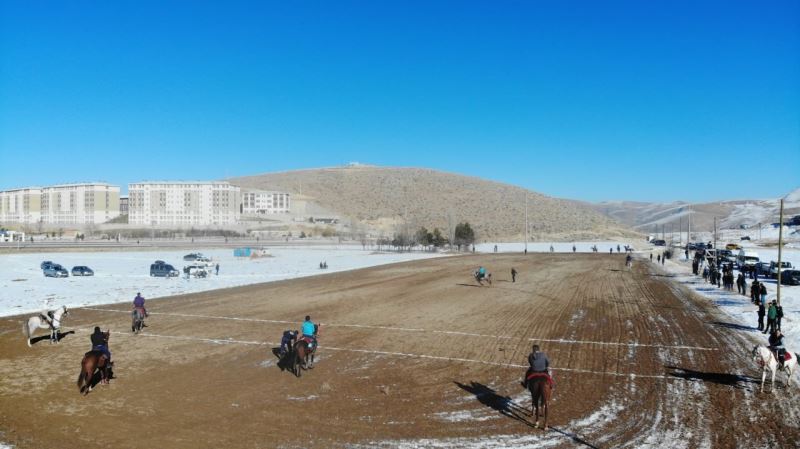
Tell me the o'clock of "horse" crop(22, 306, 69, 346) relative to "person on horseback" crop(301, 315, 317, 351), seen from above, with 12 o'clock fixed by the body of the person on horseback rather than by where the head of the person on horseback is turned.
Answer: The horse is roughly at 10 o'clock from the person on horseback.

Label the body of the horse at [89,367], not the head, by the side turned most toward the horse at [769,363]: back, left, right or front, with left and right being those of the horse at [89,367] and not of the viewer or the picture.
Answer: right

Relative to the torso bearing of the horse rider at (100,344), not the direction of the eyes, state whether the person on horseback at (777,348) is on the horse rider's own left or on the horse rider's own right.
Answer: on the horse rider's own right

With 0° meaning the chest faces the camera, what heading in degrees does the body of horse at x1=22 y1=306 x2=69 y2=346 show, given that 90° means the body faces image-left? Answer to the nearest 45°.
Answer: approximately 270°

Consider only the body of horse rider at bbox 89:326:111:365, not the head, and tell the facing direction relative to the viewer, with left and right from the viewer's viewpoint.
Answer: facing away from the viewer and to the right of the viewer

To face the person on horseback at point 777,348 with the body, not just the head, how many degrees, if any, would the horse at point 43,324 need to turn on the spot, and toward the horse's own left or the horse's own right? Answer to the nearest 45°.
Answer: approximately 45° to the horse's own right

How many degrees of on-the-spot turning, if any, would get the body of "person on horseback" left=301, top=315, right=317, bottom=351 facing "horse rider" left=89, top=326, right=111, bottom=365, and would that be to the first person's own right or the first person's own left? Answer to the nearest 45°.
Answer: approximately 90° to the first person's own left

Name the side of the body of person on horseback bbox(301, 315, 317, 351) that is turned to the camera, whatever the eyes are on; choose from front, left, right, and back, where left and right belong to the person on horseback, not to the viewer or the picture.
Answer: back

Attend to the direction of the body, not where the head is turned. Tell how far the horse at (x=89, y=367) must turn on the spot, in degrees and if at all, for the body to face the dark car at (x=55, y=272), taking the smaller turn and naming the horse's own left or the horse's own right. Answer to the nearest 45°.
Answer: approximately 45° to the horse's own left

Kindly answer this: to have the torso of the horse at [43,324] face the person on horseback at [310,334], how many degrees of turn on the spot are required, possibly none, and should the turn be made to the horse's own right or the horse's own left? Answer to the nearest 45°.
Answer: approximately 45° to the horse's own right

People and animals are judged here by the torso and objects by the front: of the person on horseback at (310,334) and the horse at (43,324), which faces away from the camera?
the person on horseback

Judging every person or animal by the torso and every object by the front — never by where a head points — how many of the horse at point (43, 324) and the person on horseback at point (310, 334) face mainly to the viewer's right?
1
